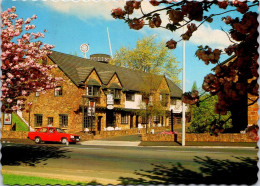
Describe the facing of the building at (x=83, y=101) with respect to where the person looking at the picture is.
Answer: facing the viewer and to the right of the viewer

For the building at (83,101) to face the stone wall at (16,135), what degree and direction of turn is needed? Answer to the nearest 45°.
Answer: approximately 90° to its right

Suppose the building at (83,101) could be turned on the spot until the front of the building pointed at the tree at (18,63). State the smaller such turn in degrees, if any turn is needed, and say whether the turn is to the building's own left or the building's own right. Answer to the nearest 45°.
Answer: approximately 45° to the building's own right

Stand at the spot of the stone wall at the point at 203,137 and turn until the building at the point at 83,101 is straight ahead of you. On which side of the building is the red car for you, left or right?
left

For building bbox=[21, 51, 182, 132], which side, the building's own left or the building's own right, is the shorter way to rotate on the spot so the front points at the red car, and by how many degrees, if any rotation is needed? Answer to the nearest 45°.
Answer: approximately 45° to the building's own right

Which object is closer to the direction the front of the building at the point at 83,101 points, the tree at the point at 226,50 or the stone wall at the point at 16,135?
the tree

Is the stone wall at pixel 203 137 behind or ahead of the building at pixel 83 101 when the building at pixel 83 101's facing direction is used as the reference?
ahead
